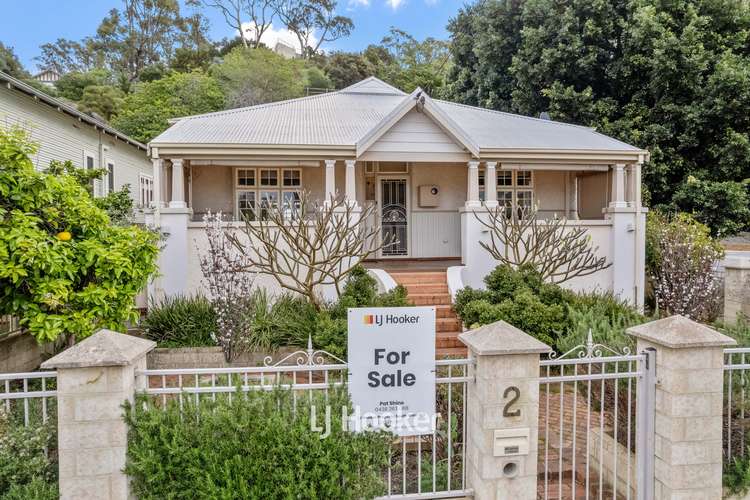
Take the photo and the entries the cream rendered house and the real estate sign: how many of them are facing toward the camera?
2

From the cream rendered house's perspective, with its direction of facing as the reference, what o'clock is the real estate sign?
The real estate sign is roughly at 12 o'clock from the cream rendered house.

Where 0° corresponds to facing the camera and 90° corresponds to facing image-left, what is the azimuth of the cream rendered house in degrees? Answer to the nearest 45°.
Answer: approximately 0°

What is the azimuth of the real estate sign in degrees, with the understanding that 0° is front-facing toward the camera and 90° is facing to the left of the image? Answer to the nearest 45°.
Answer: approximately 0°

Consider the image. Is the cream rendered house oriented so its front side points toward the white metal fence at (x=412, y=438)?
yes

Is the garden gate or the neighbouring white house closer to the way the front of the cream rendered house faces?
the garden gate

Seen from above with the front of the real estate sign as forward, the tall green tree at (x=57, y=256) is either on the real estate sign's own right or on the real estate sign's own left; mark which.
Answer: on the real estate sign's own right

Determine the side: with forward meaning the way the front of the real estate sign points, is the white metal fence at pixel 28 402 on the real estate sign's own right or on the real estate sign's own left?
on the real estate sign's own right

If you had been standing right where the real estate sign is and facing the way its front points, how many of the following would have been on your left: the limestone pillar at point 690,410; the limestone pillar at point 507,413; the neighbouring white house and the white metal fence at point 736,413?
3

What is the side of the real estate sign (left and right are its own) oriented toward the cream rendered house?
back

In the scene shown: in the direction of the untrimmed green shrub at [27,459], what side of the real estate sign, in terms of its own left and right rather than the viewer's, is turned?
right

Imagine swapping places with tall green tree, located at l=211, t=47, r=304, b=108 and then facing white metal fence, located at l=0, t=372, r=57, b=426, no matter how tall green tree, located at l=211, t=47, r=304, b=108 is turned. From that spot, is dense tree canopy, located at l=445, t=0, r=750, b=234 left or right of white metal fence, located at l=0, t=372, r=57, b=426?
left
